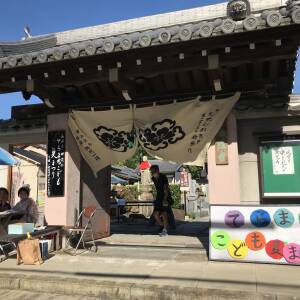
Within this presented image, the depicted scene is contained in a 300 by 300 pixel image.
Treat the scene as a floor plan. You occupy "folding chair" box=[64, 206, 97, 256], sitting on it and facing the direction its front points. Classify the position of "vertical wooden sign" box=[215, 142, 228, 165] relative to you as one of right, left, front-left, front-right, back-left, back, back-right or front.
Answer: back

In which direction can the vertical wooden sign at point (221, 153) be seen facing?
toward the camera

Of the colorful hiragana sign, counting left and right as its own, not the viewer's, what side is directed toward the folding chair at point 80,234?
right

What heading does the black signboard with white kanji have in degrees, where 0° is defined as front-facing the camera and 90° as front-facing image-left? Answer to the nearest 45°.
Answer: approximately 0°

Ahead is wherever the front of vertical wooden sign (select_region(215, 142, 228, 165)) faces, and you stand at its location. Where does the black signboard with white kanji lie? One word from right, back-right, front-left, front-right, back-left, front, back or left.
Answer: right

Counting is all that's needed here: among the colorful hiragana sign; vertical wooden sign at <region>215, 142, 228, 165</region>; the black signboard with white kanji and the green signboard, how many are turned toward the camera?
4

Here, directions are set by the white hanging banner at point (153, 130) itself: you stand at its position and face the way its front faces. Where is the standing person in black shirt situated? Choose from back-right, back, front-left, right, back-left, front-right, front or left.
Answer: back

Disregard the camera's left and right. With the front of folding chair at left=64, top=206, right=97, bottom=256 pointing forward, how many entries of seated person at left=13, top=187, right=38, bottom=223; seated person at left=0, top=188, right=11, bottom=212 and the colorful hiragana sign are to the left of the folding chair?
1

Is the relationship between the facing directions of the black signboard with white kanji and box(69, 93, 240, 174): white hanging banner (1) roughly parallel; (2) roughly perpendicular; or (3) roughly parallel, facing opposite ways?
roughly parallel

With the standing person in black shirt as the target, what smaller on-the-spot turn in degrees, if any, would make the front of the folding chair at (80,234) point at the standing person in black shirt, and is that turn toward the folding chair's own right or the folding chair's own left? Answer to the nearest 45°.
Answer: approximately 180°

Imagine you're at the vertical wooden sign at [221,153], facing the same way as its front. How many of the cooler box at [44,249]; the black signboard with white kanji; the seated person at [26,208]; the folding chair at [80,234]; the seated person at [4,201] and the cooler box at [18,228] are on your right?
6

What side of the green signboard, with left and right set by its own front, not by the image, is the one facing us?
front

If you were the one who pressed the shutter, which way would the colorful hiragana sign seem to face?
facing the viewer

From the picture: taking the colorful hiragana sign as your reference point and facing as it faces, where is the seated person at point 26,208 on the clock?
The seated person is roughly at 3 o'clock from the colorful hiragana sign.

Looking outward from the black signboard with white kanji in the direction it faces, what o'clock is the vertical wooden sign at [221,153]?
The vertical wooden sign is roughly at 10 o'clock from the black signboard with white kanji.
